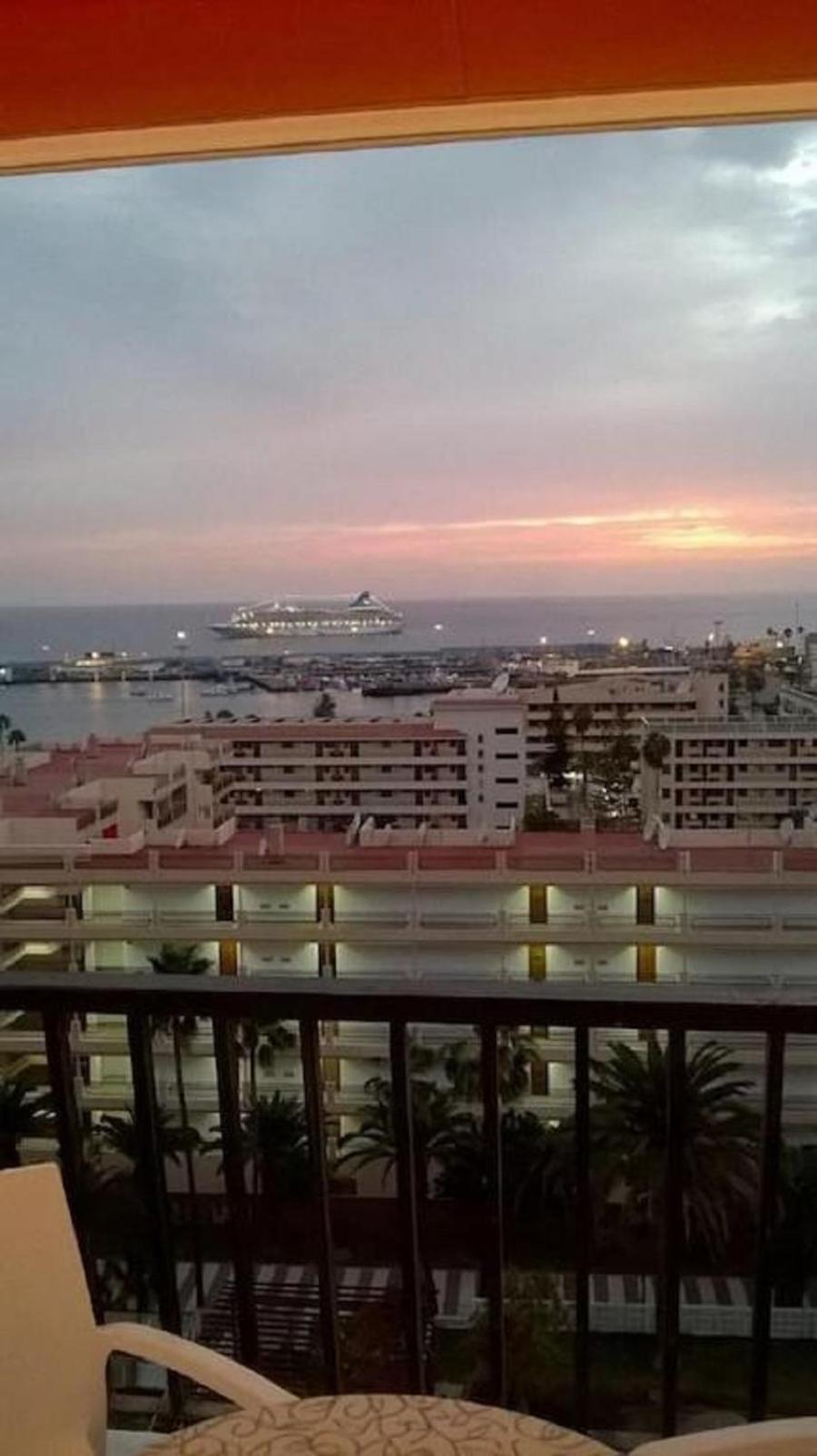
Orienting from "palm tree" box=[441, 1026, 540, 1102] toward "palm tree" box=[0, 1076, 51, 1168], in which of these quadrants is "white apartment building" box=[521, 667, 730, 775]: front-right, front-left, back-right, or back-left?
back-right

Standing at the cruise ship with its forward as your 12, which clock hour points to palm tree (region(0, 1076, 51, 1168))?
The palm tree is roughly at 10 o'clock from the cruise ship.

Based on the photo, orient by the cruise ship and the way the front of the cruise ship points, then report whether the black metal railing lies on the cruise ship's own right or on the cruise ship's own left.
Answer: on the cruise ship's own left

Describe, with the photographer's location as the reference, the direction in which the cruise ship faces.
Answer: facing to the left of the viewer

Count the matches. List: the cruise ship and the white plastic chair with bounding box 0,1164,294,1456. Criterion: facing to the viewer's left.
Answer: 1

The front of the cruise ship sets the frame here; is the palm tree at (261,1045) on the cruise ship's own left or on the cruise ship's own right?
on the cruise ship's own left
